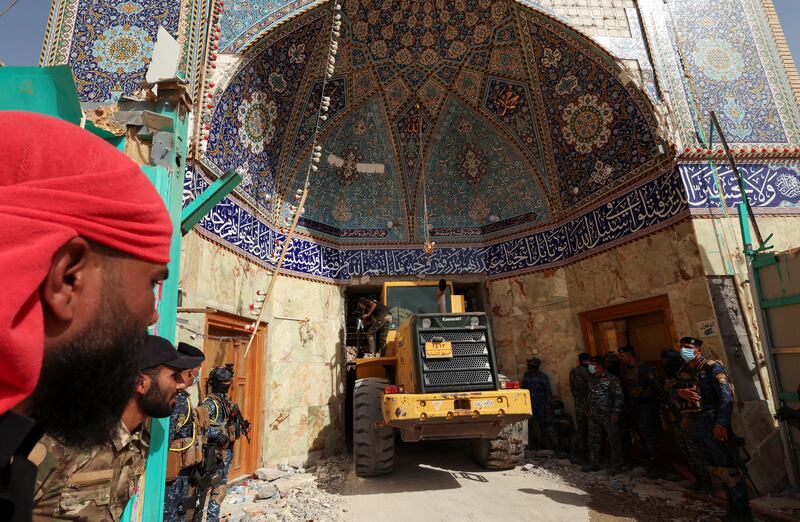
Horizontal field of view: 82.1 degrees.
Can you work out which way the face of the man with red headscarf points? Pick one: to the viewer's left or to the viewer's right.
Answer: to the viewer's right

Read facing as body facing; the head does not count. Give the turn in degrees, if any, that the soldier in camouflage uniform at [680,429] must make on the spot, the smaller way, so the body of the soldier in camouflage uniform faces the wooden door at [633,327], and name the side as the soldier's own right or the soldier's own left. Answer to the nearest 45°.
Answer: approximately 90° to the soldier's own right

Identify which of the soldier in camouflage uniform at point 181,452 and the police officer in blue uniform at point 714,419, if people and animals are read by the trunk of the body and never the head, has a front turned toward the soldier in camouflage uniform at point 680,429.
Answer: the soldier in camouflage uniform at point 181,452

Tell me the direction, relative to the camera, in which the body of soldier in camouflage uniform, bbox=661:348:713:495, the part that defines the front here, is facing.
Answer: to the viewer's left

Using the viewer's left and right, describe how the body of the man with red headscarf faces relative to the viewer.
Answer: facing away from the viewer and to the right of the viewer

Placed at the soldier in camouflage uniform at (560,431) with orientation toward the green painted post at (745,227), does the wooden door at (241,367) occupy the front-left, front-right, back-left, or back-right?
back-right

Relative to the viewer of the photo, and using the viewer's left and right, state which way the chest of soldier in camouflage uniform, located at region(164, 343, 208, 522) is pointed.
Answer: facing to the right of the viewer
